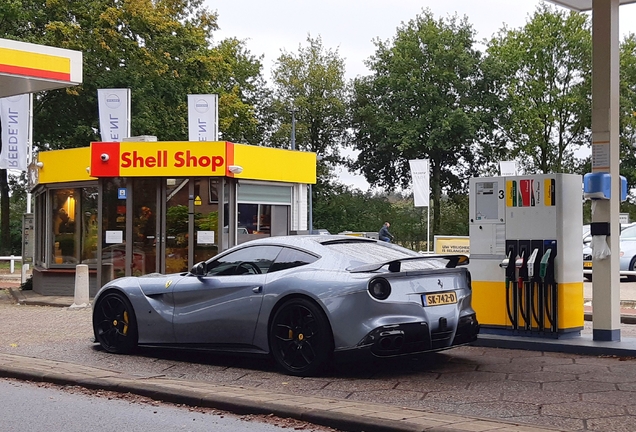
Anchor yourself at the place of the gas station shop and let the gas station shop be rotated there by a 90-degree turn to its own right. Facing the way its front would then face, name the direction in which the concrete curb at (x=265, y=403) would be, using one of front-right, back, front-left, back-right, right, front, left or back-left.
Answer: left

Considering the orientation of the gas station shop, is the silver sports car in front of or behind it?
in front

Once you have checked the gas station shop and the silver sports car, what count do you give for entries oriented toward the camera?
1

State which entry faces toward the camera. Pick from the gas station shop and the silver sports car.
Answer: the gas station shop

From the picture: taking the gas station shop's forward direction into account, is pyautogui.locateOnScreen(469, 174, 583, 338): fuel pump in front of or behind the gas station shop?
in front

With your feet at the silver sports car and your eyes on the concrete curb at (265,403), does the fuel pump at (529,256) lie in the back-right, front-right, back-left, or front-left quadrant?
back-left

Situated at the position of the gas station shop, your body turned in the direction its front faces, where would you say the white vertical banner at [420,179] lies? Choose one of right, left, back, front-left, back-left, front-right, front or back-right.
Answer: back-left

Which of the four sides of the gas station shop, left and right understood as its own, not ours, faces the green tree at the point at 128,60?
back

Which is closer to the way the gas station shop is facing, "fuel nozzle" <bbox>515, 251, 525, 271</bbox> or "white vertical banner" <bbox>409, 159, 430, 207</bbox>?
the fuel nozzle

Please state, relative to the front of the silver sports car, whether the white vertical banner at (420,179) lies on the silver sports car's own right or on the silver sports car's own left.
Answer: on the silver sports car's own right

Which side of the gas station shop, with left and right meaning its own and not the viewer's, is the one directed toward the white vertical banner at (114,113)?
back

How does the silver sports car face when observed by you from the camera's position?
facing away from the viewer and to the left of the viewer

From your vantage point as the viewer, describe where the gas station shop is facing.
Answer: facing the viewer
